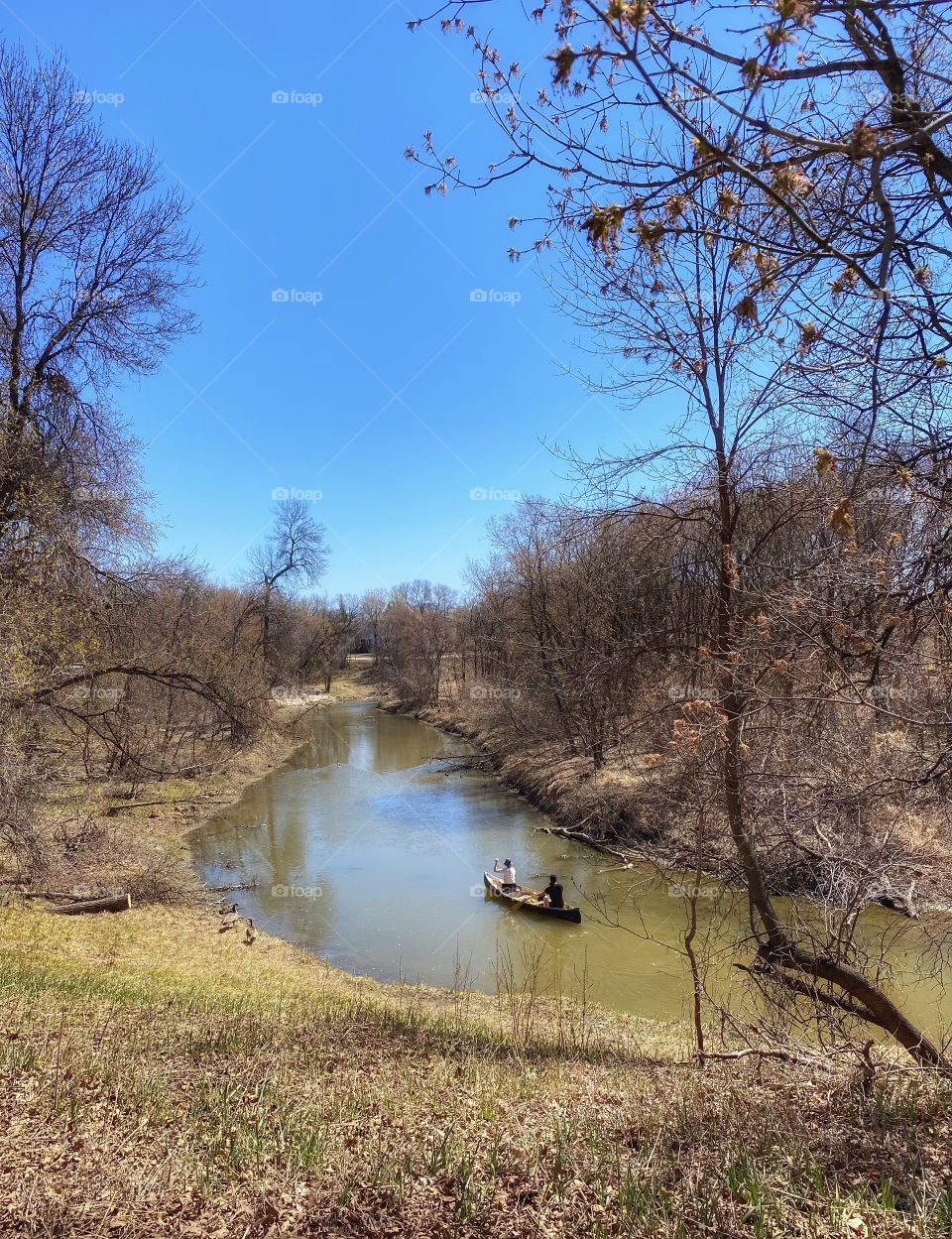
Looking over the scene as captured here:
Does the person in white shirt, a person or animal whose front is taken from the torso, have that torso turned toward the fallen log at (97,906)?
no

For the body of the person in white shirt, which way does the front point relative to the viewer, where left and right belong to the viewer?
facing away from the viewer and to the left of the viewer

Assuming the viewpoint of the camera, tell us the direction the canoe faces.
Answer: facing away from the viewer and to the left of the viewer

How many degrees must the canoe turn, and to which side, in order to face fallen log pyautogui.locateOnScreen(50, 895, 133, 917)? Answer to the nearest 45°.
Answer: approximately 45° to its left
